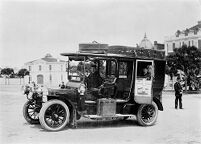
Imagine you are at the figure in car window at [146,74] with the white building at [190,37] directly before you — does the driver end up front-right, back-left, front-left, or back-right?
back-left

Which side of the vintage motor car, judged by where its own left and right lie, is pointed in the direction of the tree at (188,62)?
back

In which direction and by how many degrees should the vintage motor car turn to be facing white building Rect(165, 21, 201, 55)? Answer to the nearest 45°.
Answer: approximately 135° to its right

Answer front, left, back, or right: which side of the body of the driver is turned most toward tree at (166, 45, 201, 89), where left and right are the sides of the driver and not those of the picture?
back

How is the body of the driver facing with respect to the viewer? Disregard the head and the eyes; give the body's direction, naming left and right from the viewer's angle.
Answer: facing the viewer and to the left of the viewer

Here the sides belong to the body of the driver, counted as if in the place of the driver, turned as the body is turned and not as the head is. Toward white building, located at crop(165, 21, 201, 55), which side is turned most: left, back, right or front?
back
